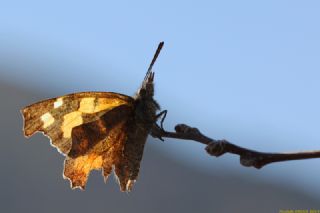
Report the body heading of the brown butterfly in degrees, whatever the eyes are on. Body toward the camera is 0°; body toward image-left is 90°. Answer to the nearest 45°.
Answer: approximately 270°
